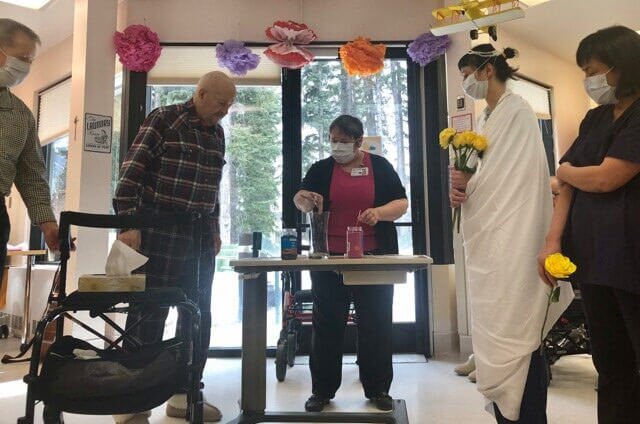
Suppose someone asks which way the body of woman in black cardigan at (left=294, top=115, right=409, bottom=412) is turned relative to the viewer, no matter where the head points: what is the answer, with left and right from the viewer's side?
facing the viewer

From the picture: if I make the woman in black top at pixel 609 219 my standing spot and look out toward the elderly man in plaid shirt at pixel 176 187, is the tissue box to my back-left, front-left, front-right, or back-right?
front-left

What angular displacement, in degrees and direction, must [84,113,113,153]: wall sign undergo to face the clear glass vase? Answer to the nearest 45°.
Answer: approximately 45° to its left

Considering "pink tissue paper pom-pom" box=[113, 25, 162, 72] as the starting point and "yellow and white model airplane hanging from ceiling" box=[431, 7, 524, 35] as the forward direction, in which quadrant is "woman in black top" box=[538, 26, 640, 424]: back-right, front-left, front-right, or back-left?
front-right

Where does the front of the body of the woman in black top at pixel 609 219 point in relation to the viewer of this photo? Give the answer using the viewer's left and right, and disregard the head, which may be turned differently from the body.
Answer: facing the viewer and to the left of the viewer

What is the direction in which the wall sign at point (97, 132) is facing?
toward the camera

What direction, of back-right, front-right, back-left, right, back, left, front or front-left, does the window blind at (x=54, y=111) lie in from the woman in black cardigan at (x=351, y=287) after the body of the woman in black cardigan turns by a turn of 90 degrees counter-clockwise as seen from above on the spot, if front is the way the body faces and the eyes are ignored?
back-left

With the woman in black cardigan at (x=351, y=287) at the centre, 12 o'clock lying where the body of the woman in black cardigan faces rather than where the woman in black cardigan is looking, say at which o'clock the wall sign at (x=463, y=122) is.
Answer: The wall sign is roughly at 7 o'clock from the woman in black cardigan.

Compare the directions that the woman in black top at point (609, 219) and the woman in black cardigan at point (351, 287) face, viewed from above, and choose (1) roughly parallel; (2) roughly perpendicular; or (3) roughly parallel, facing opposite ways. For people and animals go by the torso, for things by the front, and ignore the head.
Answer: roughly perpendicular

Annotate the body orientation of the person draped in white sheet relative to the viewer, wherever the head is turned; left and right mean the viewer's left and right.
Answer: facing to the left of the viewer

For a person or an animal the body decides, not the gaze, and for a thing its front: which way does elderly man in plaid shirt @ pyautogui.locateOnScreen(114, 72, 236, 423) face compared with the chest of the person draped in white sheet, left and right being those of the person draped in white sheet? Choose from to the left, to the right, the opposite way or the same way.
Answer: the opposite way

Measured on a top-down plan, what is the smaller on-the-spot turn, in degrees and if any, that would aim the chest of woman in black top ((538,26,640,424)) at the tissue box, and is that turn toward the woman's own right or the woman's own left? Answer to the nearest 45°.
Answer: approximately 45° to the woman's own right

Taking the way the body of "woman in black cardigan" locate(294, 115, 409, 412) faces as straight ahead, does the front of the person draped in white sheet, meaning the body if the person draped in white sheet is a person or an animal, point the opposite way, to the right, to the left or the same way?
to the right

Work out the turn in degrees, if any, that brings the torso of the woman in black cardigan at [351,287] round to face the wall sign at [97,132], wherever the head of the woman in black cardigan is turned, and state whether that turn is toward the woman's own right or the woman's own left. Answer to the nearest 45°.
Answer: approximately 135° to the woman's own right

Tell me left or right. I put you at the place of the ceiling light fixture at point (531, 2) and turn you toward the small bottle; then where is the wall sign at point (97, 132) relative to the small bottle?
right
